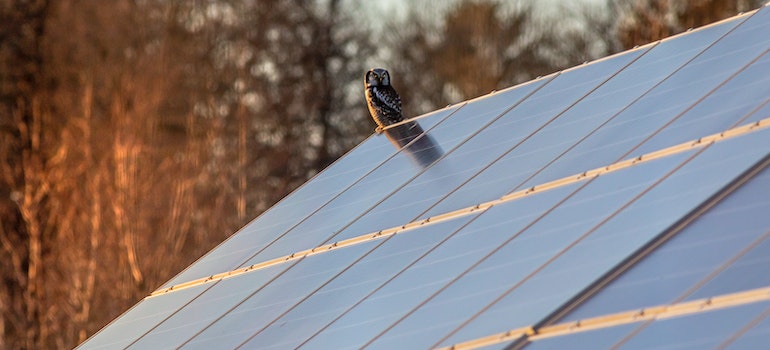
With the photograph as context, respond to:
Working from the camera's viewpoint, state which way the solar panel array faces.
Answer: facing the viewer and to the left of the viewer

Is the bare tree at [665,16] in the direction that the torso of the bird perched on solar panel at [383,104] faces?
no

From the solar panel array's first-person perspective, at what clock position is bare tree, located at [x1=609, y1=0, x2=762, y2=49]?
The bare tree is roughly at 5 o'clock from the solar panel array.
